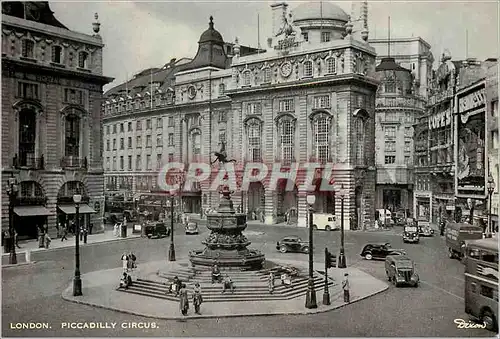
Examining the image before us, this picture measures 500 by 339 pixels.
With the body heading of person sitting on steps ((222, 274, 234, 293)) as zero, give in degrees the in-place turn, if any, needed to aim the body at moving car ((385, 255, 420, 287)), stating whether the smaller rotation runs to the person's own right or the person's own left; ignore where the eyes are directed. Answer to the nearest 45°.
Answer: approximately 90° to the person's own left

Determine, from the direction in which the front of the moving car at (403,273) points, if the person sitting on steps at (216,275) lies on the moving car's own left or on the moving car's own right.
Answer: on the moving car's own right

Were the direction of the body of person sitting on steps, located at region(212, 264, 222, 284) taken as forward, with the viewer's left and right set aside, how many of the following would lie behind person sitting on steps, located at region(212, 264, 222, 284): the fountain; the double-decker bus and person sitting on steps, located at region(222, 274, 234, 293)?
1

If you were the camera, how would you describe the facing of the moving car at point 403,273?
facing the viewer and to the right of the viewer

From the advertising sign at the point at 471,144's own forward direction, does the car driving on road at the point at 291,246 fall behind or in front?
in front

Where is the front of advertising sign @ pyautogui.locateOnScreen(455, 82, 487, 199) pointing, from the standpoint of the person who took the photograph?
facing the viewer and to the left of the viewer

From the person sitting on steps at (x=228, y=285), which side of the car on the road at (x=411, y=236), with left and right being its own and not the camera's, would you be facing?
front

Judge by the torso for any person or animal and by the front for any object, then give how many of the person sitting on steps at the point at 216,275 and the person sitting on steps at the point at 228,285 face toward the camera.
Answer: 2

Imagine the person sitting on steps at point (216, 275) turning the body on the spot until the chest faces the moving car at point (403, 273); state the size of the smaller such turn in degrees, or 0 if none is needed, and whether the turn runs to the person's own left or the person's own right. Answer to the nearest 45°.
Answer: approximately 90° to the person's own left

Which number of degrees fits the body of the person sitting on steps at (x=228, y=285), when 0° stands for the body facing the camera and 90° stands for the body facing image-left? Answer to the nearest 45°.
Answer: approximately 0°

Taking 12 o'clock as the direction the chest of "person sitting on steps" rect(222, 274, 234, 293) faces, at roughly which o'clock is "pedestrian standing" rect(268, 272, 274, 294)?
The pedestrian standing is roughly at 9 o'clock from the person sitting on steps.

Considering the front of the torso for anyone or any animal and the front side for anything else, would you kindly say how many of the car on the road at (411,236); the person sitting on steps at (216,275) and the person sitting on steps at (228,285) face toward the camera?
3
